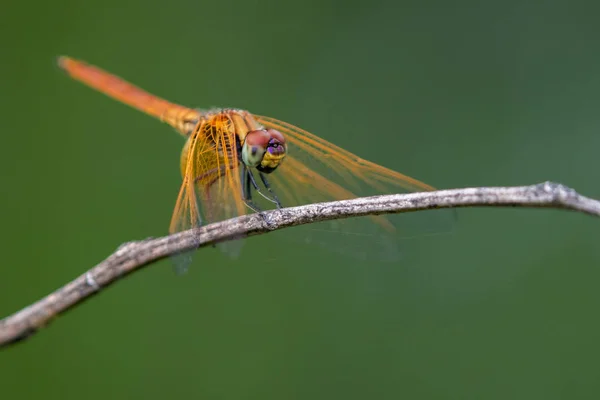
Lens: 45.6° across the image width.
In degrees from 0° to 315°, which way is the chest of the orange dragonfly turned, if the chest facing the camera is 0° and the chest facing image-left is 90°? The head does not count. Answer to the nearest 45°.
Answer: approximately 315°
